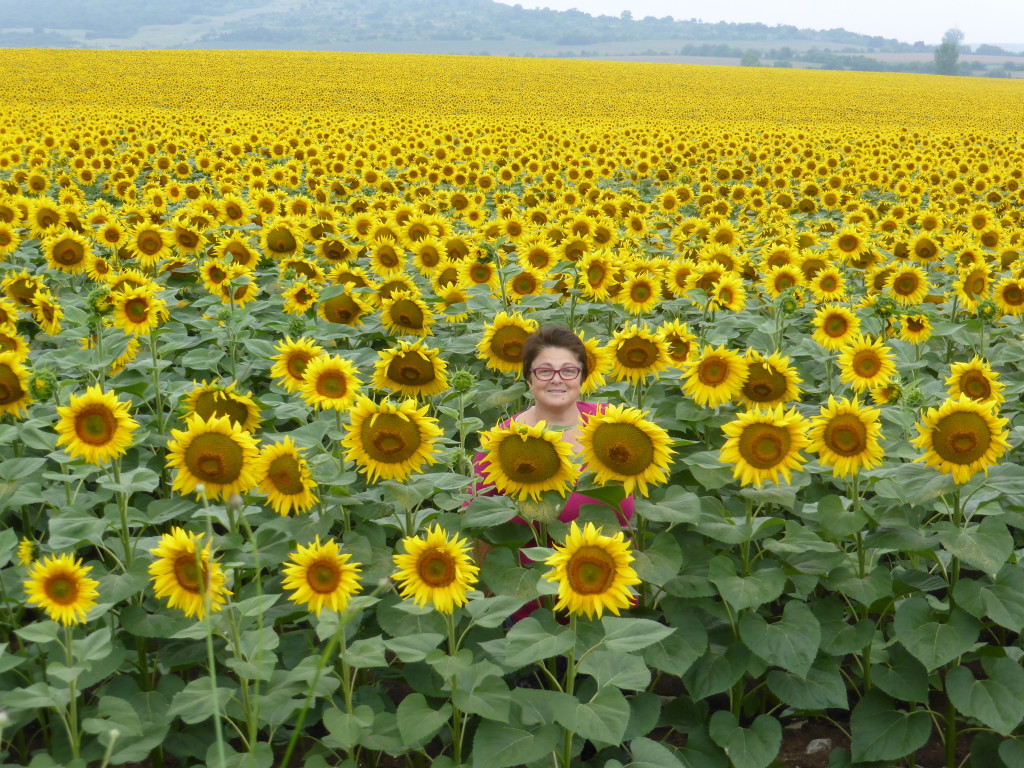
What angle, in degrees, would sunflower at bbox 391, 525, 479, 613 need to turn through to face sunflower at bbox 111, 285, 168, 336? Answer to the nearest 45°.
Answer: approximately 135° to its right

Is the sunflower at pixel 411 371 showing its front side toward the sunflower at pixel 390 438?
yes

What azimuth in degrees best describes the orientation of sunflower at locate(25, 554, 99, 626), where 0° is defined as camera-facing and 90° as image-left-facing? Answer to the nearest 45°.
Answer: approximately 0°

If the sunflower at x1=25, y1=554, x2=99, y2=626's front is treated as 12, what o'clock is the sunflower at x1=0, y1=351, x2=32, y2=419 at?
the sunflower at x1=0, y1=351, x2=32, y2=419 is roughly at 6 o'clock from the sunflower at x1=25, y1=554, x2=99, y2=626.

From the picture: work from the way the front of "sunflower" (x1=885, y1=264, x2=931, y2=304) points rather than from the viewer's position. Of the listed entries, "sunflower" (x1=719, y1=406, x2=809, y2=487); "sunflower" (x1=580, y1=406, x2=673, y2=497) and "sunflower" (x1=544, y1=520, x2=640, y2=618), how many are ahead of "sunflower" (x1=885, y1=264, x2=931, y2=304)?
3

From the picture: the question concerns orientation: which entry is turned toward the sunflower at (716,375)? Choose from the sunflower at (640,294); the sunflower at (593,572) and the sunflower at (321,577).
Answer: the sunflower at (640,294)

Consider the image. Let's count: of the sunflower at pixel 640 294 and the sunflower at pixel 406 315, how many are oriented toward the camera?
2

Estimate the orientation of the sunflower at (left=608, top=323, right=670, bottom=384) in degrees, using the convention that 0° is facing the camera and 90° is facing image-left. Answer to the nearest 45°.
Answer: approximately 0°
